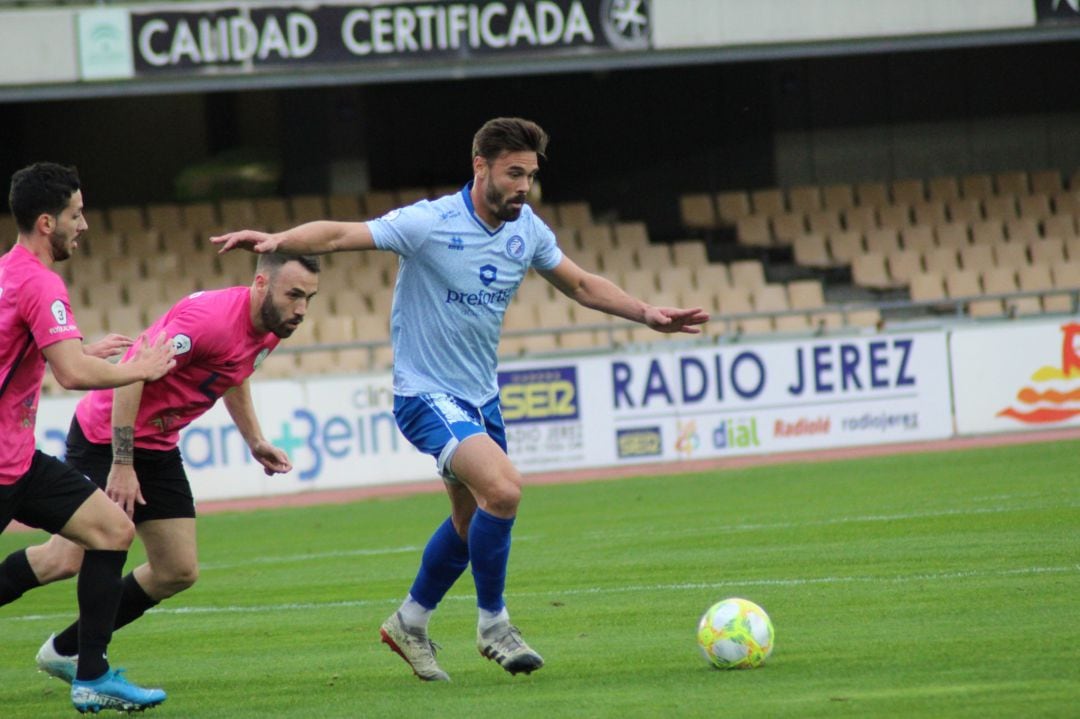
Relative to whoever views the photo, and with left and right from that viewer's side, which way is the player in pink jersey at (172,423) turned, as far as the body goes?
facing the viewer and to the right of the viewer

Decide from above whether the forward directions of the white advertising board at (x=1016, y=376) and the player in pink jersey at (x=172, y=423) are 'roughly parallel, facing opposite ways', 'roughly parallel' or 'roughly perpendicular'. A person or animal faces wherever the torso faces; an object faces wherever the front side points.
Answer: roughly perpendicular

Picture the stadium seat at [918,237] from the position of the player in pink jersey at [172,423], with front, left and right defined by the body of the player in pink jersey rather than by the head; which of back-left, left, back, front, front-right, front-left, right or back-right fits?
left

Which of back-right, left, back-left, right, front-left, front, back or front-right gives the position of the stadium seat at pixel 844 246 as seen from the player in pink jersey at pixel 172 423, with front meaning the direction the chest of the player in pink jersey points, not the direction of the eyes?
left

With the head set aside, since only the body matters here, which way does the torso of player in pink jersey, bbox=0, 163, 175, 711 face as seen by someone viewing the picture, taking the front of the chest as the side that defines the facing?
to the viewer's right

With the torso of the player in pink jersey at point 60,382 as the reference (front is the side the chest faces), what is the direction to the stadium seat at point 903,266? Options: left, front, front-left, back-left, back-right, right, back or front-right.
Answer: front-left

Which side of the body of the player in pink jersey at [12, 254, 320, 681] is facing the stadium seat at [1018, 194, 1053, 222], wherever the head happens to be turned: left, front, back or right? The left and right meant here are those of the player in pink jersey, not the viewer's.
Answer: left

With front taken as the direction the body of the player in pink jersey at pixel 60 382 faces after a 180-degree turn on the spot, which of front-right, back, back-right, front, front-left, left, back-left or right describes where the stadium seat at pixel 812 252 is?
back-right

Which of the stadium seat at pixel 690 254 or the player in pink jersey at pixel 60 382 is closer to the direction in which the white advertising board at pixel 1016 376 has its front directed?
the player in pink jersey

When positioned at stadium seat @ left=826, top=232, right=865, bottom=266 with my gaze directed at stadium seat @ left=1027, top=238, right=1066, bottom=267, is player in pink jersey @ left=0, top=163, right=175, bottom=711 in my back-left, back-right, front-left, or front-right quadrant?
back-right

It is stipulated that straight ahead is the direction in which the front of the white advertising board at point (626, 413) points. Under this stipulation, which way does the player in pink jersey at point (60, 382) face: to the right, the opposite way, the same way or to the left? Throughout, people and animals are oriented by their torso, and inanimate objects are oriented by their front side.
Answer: to the left

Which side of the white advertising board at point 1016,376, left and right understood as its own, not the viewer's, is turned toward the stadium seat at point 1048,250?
back
